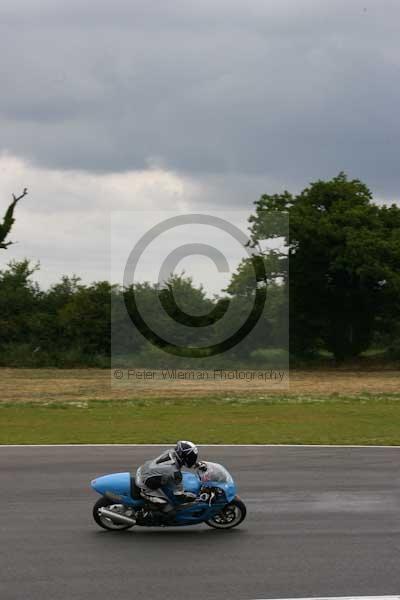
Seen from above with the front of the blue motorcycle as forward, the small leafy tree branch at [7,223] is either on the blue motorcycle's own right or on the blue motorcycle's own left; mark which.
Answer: on the blue motorcycle's own left

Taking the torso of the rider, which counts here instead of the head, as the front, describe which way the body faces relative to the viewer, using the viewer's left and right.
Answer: facing to the right of the viewer

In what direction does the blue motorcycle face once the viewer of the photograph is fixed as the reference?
facing to the right of the viewer
